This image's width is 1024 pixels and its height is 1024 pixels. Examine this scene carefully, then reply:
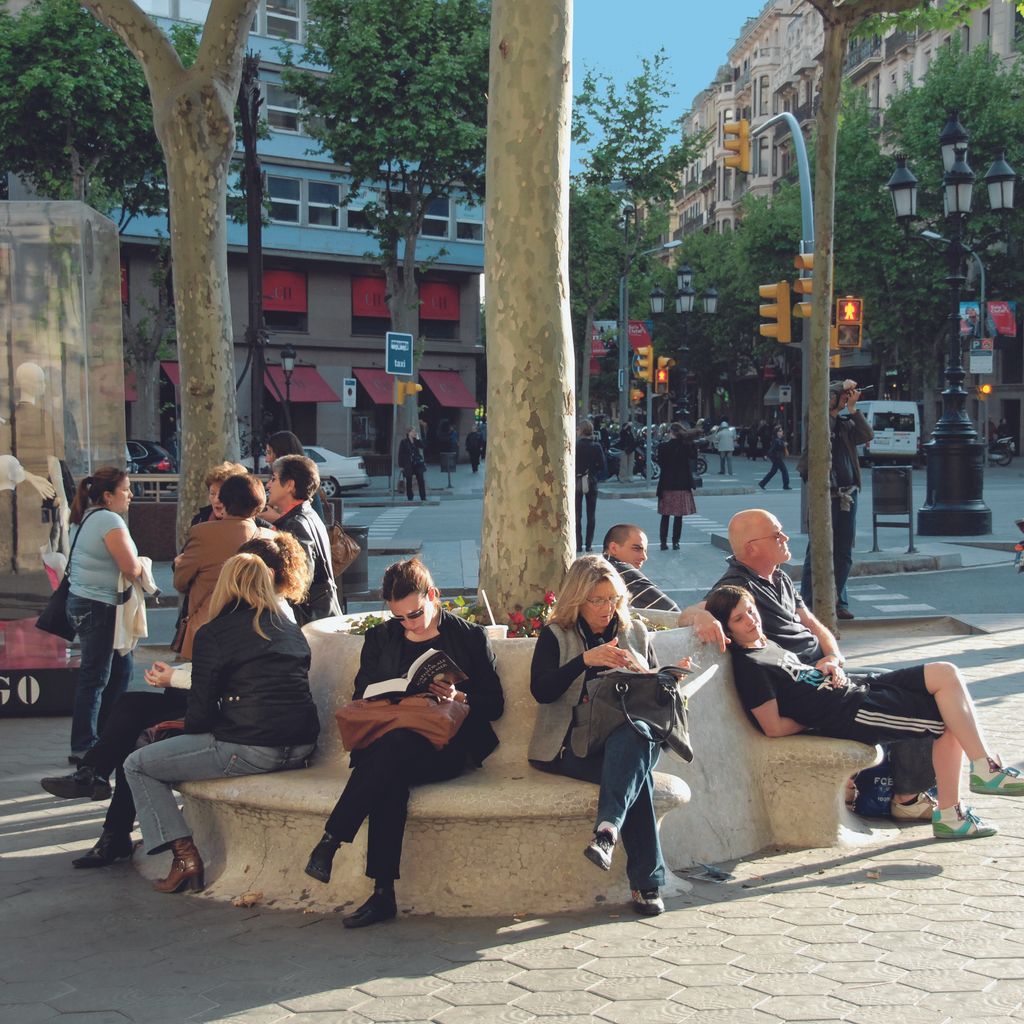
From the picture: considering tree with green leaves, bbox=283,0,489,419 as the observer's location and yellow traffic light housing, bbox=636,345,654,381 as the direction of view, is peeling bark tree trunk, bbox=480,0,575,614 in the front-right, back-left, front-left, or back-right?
back-right

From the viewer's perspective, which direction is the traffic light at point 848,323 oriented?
toward the camera

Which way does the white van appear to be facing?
away from the camera

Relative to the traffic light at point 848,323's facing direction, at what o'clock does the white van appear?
The white van is roughly at 6 o'clock from the traffic light.

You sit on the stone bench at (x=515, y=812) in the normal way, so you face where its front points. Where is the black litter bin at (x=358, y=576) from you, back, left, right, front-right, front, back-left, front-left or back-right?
back

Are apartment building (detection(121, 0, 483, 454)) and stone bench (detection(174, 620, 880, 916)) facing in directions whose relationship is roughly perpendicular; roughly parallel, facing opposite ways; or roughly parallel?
roughly parallel

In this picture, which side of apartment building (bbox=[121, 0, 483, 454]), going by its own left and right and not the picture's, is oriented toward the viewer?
front

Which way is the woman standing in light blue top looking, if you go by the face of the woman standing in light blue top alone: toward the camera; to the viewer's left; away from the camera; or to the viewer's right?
to the viewer's right

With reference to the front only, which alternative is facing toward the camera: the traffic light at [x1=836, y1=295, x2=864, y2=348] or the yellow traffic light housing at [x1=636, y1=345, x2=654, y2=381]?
the traffic light

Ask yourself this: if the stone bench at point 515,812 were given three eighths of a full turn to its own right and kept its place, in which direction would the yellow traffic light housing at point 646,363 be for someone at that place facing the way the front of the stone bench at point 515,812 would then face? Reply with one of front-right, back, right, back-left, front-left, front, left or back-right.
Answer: front-right

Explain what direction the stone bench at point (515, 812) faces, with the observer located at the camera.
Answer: facing the viewer

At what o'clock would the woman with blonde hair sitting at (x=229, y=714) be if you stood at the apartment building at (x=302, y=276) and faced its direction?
The woman with blonde hair sitting is roughly at 12 o'clock from the apartment building.
